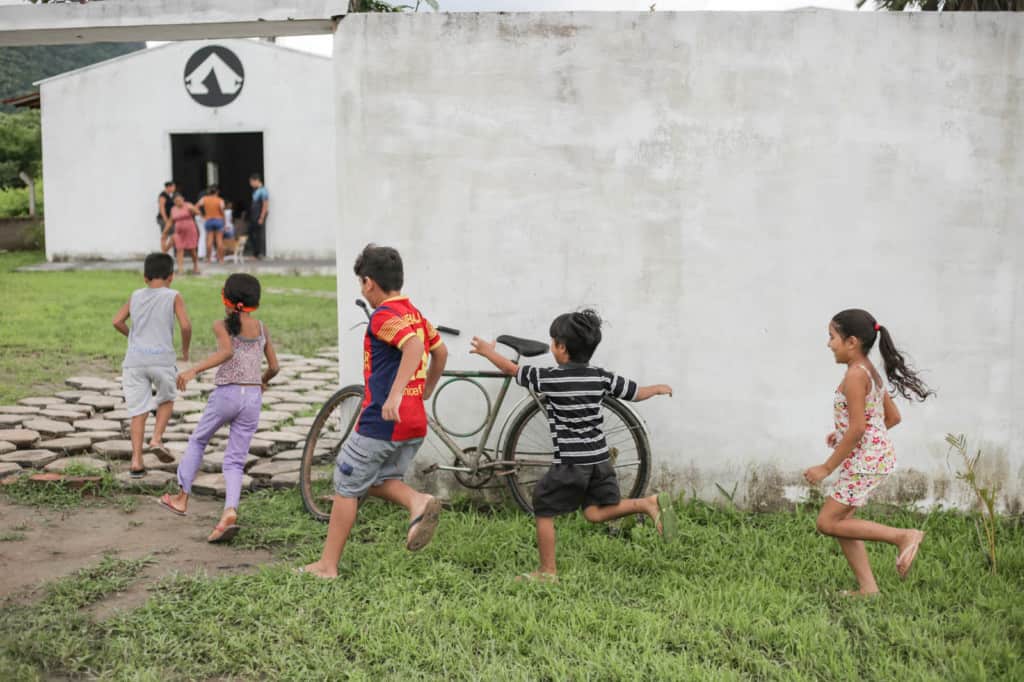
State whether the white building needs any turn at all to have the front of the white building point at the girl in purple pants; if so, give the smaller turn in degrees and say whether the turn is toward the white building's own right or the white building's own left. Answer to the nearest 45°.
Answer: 0° — it already faces them

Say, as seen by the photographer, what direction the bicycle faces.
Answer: facing to the left of the viewer

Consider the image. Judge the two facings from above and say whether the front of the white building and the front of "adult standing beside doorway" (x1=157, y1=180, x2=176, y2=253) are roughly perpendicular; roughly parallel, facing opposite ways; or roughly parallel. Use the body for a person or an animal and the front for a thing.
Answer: roughly perpendicular

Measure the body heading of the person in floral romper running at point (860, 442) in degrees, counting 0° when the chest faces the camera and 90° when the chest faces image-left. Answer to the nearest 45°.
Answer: approximately 90°

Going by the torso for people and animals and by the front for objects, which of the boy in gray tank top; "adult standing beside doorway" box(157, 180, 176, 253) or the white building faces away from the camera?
the boy in gray tank top

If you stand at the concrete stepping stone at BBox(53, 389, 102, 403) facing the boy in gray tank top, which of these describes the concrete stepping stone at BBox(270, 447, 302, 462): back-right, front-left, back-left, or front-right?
front-left

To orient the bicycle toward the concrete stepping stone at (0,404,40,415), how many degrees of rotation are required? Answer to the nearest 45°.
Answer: approximately 45° to its right

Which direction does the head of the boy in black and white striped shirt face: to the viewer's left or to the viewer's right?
to the viewer's left

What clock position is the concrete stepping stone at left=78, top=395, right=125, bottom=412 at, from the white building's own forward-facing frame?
The concrete stepping stone is roughly at 12 o'clock from the white building.

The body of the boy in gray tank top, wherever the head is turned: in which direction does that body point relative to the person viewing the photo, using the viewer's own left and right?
facing away from the viewer

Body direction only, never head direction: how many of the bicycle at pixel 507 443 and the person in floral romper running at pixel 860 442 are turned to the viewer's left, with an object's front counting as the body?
2

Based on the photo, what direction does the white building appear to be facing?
toward the camera

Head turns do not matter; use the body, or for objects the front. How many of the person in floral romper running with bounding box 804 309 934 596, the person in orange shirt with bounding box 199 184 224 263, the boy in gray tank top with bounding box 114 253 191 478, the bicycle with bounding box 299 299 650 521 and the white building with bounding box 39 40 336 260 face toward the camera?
1

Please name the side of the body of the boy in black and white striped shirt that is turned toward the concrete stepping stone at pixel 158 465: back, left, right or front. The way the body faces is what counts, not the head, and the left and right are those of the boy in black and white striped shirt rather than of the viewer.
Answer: front

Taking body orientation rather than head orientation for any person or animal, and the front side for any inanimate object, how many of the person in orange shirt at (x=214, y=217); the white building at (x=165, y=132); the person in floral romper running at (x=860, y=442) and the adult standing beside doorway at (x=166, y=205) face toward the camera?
1
